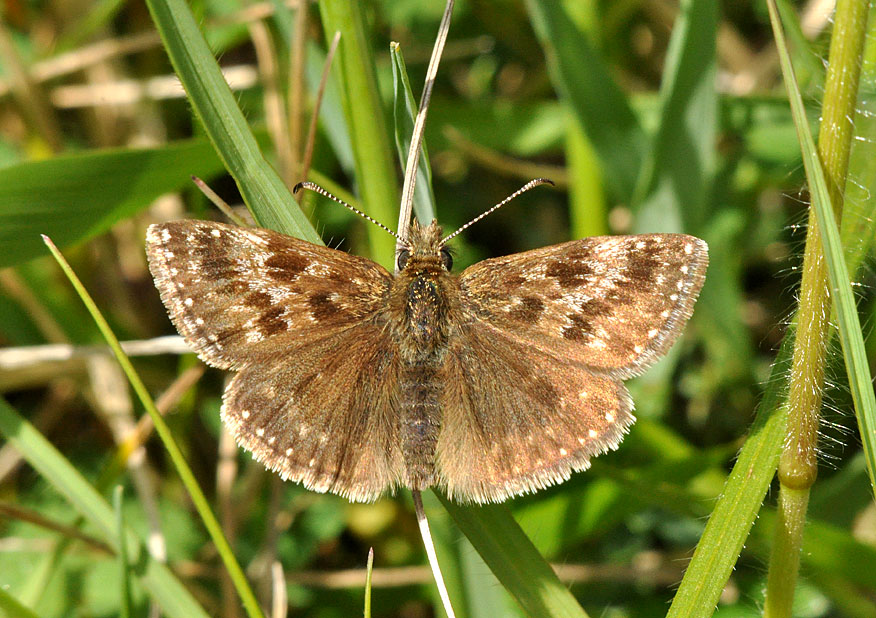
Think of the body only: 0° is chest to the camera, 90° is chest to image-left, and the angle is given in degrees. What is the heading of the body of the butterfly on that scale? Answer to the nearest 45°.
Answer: approximately 180°

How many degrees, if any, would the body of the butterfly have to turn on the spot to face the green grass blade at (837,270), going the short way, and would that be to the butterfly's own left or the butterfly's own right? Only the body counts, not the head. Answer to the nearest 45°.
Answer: approximately 135° to the butterfly's own right

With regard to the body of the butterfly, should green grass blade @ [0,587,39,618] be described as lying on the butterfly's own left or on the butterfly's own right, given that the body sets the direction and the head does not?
on the butterfly's own left

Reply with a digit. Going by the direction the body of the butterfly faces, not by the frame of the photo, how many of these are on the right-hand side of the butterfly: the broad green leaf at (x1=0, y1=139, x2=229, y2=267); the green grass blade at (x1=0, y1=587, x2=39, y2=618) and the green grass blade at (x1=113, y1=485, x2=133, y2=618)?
0

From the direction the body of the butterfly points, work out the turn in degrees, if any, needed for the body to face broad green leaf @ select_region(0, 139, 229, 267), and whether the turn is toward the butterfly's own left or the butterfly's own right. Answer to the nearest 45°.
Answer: approximately 90° to the butterfly's own left

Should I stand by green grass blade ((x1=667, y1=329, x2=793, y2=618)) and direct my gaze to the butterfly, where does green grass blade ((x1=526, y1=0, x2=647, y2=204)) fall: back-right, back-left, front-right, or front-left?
front-right

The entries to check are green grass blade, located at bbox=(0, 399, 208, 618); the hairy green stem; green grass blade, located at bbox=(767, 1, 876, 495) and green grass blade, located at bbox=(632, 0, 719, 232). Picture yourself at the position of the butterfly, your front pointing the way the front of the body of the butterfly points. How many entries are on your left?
1

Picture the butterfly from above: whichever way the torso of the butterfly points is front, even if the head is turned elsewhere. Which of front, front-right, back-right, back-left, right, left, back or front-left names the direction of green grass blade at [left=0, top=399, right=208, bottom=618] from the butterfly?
left

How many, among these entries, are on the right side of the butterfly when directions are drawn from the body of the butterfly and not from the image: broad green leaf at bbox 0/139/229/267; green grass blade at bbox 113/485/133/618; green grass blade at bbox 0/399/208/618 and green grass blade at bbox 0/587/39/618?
0

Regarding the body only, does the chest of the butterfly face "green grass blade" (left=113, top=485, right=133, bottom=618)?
no

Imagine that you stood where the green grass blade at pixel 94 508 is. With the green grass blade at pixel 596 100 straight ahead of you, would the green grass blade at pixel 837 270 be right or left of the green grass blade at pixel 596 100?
right

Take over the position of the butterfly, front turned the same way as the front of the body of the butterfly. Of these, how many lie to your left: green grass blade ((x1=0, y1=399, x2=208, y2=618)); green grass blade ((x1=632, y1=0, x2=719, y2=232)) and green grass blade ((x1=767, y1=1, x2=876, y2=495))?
1

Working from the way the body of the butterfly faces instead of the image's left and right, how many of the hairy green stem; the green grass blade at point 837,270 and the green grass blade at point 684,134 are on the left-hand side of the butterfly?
0

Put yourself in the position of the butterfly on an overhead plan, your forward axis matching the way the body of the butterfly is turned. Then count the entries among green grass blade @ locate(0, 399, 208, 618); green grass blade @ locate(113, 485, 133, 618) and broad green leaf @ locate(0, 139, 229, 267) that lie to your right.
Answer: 0
